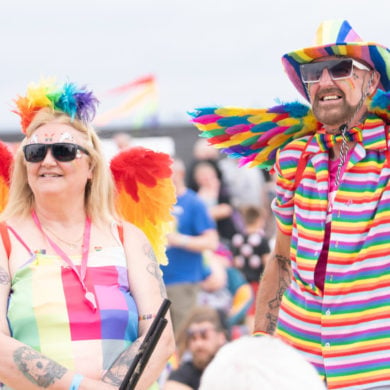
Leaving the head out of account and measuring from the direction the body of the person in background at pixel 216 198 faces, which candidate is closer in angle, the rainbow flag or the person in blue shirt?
the person in blue shirt

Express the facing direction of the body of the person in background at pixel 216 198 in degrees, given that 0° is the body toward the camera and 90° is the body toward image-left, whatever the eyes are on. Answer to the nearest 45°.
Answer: approximately 45°

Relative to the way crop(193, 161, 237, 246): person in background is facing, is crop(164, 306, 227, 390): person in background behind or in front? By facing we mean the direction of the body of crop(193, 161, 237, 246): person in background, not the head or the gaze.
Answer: in front

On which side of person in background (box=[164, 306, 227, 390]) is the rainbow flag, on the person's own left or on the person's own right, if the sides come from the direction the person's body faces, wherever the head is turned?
on the person's own right

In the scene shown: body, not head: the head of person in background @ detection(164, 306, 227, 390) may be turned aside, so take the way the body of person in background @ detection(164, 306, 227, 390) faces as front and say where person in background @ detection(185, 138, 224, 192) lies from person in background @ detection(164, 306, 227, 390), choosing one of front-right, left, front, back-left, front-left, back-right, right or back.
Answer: back-right

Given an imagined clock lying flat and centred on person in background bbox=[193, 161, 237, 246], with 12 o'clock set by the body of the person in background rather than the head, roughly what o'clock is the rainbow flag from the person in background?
The rainbow flag is roughly at 4 o'clock from the person in background.

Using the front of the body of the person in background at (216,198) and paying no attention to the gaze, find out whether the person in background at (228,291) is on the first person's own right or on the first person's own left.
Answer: on the first person's own left
